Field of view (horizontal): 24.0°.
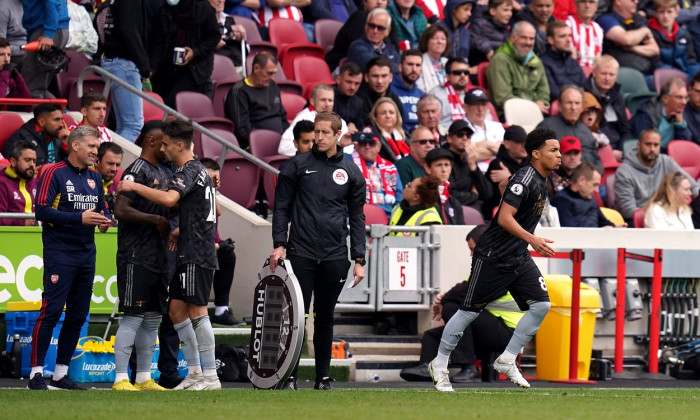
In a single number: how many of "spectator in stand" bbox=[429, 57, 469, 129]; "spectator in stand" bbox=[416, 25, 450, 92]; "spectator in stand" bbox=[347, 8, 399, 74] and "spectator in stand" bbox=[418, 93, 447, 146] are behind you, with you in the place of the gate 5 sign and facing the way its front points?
4

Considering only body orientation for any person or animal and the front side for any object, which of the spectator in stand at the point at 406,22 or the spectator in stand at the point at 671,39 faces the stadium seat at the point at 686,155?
the spectator in stand at the point at 671,39

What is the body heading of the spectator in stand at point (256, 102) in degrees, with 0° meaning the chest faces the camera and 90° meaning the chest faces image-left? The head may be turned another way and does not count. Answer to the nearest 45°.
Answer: approximately 315°

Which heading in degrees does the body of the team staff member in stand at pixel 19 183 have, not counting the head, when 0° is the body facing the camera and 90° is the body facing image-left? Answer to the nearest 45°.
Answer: approximately 315°

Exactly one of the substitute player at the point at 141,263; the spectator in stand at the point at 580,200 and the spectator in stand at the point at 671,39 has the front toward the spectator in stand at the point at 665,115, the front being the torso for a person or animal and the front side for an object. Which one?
the spectator in stand at the point at 671,39

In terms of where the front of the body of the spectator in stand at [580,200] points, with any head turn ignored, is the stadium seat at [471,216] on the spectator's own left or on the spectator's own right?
on the spectator's own right

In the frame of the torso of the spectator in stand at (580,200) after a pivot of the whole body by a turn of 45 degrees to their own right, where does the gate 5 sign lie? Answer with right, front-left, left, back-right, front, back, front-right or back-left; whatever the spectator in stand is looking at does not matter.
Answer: front-right
